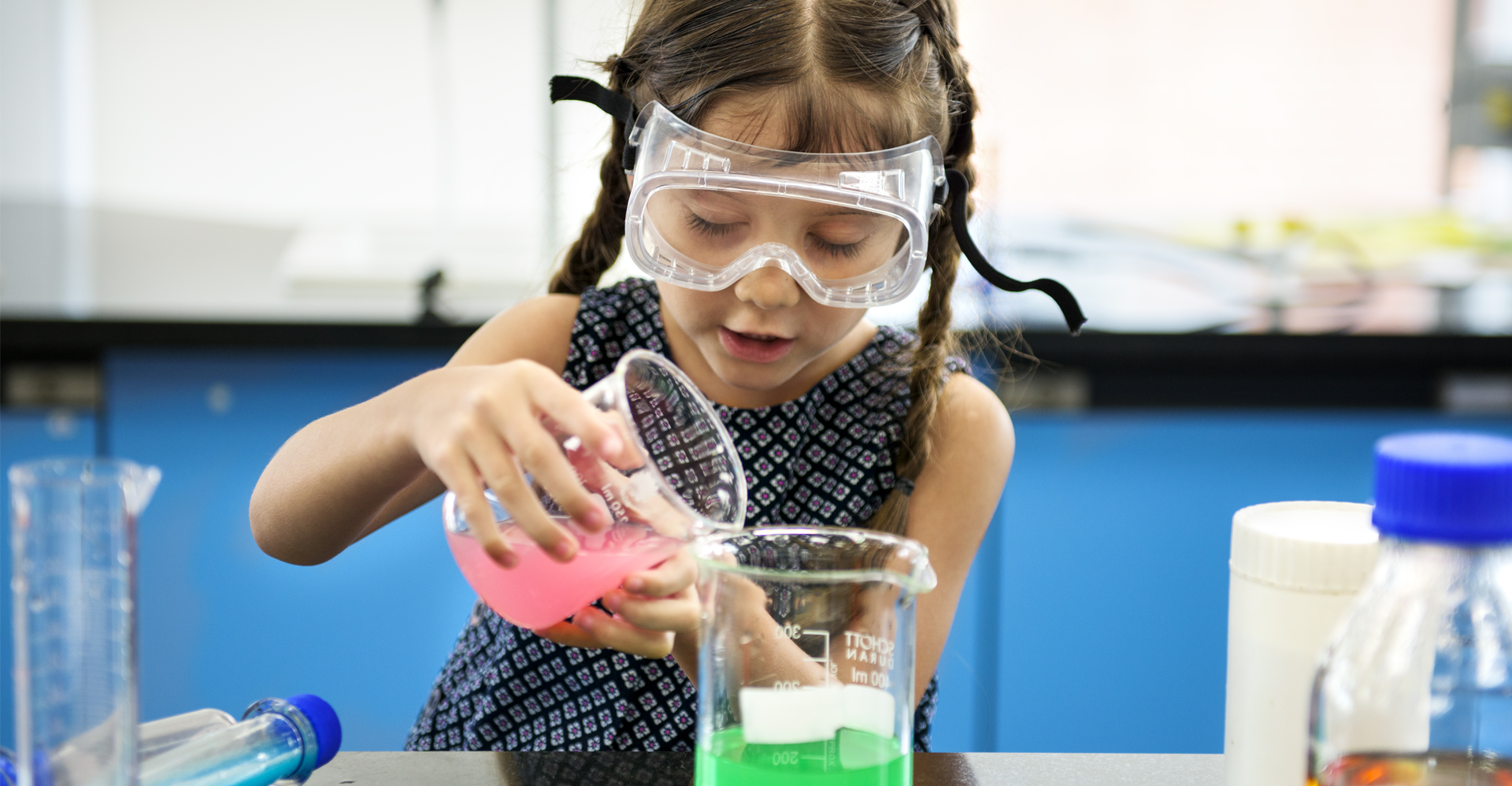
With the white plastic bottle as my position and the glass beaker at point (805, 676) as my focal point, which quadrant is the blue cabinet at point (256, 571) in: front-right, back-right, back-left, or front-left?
front-right

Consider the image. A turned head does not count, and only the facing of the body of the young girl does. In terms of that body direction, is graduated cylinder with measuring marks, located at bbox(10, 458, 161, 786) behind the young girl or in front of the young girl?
in front

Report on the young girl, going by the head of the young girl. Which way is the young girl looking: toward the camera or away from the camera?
toward the camera

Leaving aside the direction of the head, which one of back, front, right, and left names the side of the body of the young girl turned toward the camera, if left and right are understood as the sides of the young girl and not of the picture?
front

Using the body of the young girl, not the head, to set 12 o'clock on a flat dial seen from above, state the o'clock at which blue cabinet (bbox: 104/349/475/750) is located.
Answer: The blue cabinet is roughly at 5 o'clock from the young girl.
